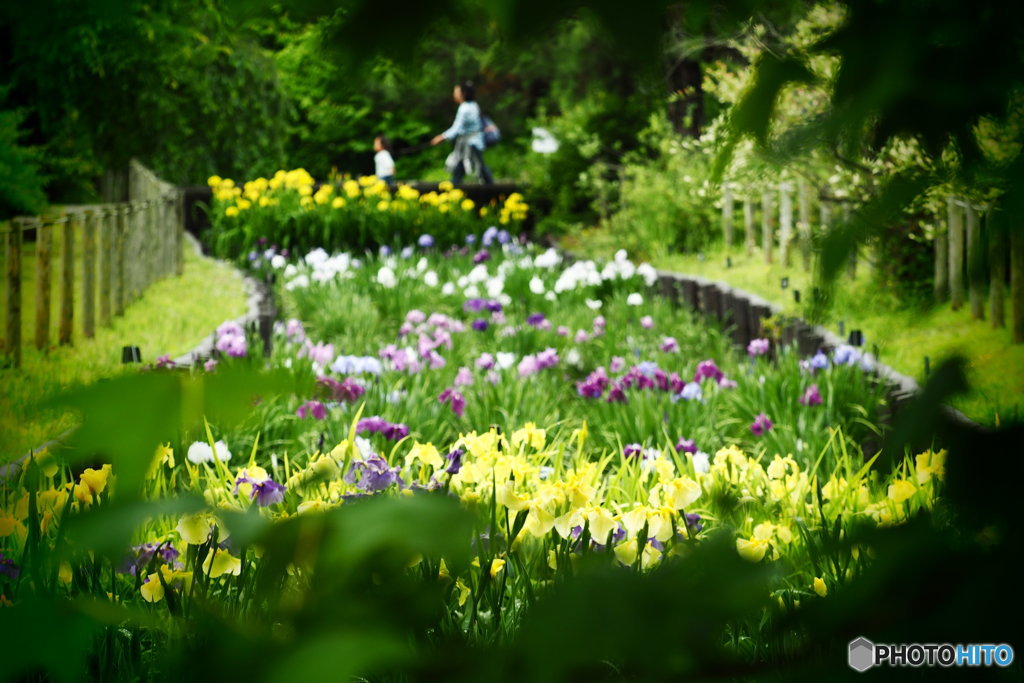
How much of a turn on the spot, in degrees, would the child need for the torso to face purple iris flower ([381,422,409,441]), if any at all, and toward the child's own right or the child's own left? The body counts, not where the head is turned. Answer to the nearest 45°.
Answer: approximately 90° to the child's own left

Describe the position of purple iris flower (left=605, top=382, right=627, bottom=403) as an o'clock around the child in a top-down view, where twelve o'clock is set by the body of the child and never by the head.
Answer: The purple iris flower is roughly at 9 o'clock from the child.

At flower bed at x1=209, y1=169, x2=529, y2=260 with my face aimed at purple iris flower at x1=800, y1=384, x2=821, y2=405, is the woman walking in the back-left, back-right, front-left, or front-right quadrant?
back-left

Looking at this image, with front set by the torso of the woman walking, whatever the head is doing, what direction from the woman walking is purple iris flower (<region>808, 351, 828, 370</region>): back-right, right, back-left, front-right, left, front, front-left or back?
left

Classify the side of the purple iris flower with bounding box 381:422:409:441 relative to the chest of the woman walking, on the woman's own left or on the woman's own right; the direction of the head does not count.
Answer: on the woman's own left

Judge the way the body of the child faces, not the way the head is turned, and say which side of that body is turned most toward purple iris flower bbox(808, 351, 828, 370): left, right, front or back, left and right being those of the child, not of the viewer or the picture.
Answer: left

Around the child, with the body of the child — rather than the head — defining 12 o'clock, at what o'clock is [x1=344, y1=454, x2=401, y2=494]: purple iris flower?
The purple iris flower is roughly at 9 o'clock from the child.

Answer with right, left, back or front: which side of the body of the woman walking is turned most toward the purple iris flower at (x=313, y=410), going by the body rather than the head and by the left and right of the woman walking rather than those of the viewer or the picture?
left

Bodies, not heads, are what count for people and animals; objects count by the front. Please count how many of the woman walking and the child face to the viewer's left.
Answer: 2

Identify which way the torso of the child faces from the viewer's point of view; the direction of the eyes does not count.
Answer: to the viewer's left

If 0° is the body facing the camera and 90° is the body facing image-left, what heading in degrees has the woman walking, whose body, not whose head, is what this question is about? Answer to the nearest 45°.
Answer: approximately 90°

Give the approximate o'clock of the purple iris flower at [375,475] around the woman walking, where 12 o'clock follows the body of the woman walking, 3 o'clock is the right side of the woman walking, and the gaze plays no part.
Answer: The purple iris flower is roughly at 9 o'clock from the woman walking.
